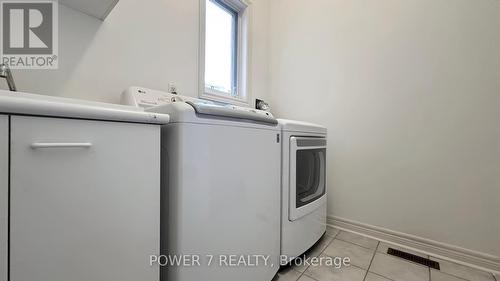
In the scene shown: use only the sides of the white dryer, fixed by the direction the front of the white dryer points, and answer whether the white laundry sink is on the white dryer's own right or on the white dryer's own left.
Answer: on the white dryer's own right

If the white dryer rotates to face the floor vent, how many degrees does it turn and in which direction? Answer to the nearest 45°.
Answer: approximately 45° to its left

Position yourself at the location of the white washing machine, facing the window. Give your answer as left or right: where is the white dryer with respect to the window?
right

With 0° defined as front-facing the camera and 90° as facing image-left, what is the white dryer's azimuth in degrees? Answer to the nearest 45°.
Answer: approximately 315°

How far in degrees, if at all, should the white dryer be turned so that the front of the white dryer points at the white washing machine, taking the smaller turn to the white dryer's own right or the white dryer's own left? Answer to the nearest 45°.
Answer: approximately 90° to the white dryer's own right

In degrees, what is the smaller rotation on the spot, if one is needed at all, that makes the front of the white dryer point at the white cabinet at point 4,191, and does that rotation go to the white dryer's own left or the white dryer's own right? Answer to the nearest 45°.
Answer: approximately 90° to the white dryer's own right
